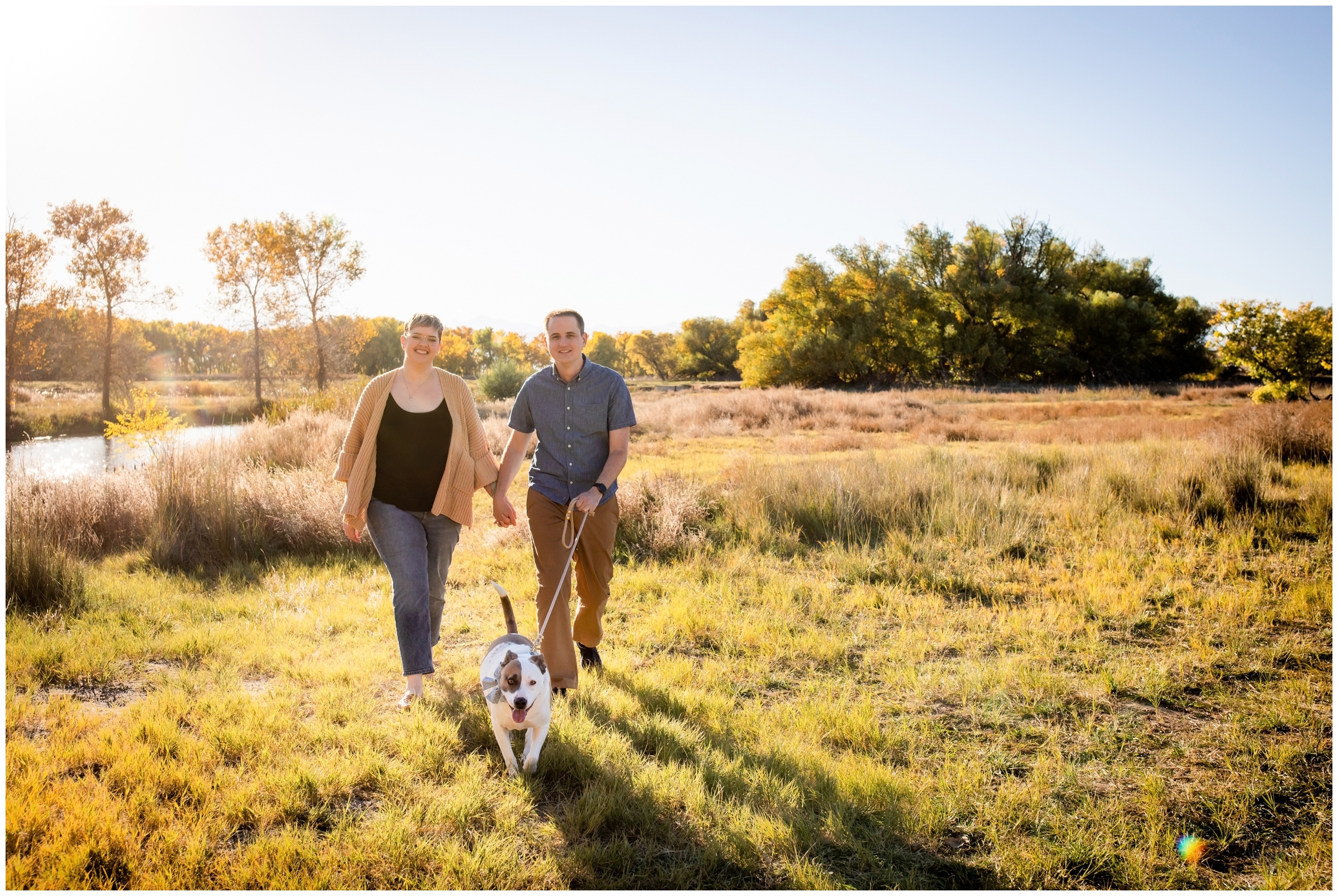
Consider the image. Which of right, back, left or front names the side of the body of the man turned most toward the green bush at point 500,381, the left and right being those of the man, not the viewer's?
back

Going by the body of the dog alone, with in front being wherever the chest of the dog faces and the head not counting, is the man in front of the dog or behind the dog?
behind

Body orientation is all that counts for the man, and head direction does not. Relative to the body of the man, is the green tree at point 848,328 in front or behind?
behind

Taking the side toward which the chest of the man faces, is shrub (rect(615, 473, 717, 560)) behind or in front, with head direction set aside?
behind

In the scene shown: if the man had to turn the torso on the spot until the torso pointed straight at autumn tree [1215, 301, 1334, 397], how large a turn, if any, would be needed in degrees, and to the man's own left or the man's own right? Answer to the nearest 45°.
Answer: approximately 135° to the man's own left

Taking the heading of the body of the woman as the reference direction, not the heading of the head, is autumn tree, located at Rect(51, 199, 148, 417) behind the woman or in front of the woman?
behind
